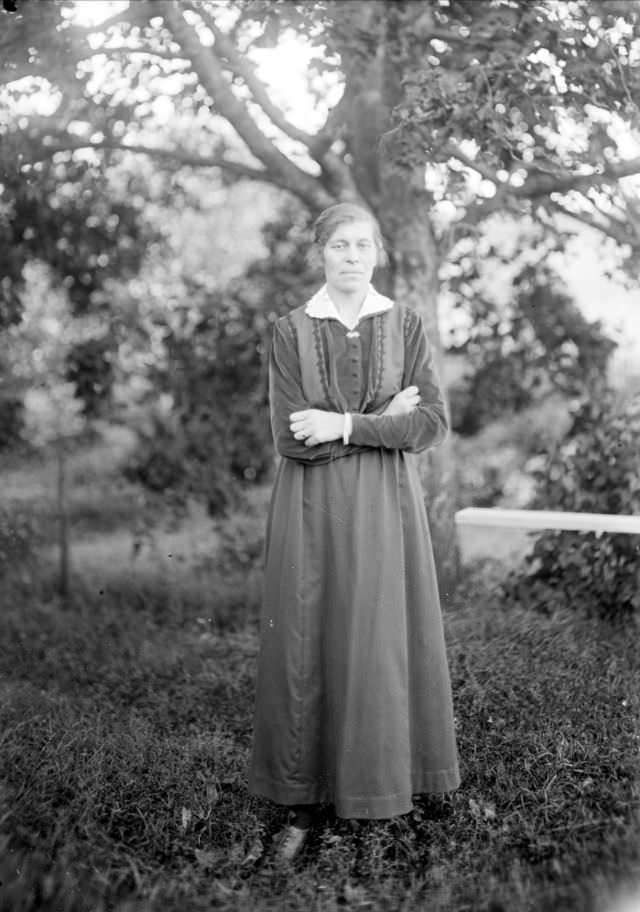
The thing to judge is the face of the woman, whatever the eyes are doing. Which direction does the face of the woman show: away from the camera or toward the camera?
toward the camera

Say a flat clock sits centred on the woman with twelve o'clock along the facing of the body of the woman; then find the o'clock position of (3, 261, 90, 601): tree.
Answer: The tree is roughly at 5 o'clock from the woman.

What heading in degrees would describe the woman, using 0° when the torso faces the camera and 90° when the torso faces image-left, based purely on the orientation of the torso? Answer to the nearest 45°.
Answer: approximately 0°

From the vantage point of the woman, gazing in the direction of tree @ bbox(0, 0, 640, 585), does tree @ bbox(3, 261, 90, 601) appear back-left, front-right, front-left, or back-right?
front-left

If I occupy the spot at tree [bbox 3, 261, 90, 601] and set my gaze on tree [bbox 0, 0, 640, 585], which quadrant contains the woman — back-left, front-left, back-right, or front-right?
front-right
